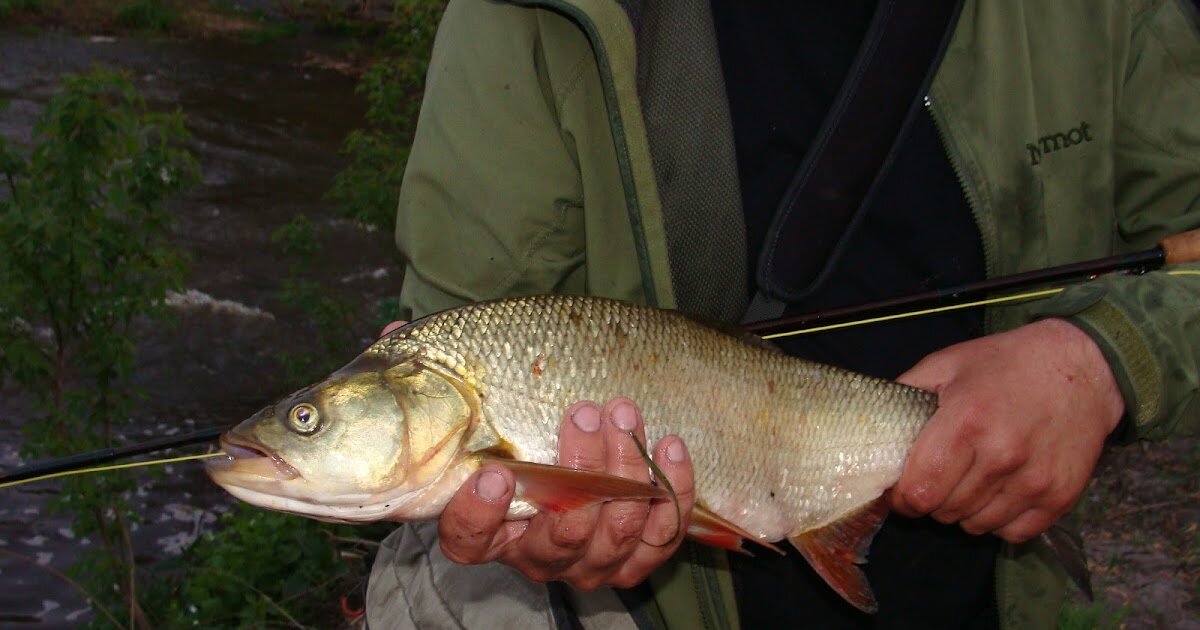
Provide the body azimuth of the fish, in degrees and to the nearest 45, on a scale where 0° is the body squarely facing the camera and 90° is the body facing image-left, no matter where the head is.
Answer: approximately 90°

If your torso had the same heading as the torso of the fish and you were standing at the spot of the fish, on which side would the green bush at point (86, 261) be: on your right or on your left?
on your right

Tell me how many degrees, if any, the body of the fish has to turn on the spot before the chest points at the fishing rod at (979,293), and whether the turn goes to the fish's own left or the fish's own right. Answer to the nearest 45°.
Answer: approximately 180°
